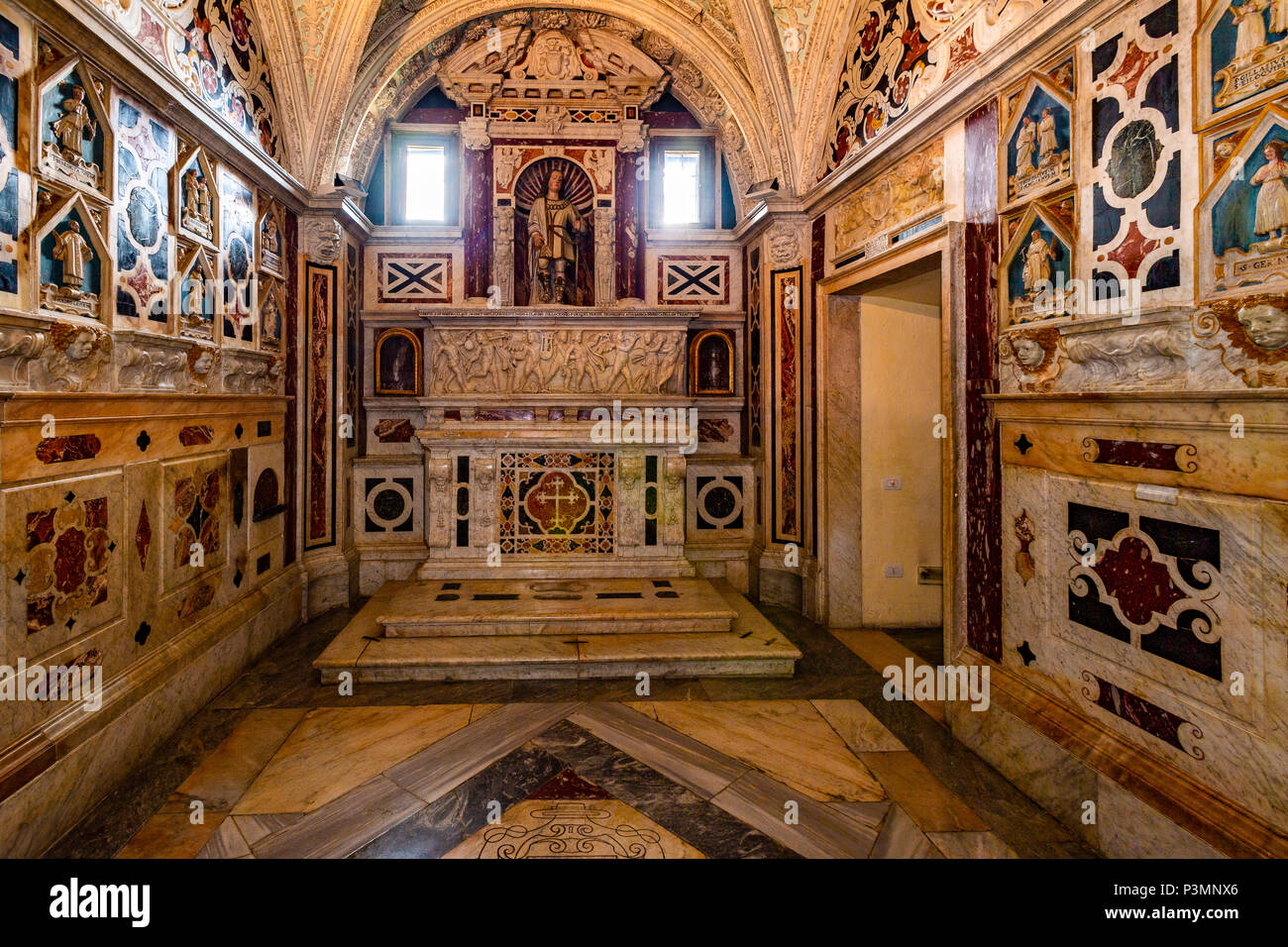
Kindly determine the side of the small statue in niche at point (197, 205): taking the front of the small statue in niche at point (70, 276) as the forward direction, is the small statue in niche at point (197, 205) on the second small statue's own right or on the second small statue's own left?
on the second small statue's own left

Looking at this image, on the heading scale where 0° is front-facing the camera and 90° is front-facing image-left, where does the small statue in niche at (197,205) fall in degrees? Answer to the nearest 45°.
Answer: approximately 315°

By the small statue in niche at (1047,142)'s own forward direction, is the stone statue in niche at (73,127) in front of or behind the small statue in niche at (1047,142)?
in front

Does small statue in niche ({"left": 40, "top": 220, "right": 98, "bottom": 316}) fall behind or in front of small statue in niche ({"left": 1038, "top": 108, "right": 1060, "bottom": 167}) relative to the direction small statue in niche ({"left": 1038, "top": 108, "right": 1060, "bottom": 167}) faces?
in front

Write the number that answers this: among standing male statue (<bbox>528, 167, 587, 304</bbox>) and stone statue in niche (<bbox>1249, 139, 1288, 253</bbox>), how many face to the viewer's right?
0

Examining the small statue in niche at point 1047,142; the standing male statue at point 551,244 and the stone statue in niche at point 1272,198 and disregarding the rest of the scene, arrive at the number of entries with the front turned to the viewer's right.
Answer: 0

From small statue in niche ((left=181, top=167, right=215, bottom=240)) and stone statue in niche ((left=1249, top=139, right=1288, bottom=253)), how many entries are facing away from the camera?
0

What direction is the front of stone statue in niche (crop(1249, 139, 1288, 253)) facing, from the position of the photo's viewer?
facing the viewer and to the left of the viewer

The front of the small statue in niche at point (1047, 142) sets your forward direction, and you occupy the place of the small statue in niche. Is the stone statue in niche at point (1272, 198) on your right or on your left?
on your left

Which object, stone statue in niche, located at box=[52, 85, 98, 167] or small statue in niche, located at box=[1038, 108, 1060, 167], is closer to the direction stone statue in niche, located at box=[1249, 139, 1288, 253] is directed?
the stone statue in niche

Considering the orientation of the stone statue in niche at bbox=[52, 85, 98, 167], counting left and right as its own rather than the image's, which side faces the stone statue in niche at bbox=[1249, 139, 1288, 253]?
front
